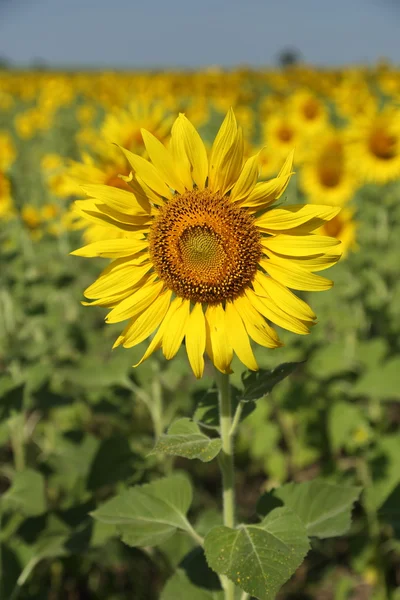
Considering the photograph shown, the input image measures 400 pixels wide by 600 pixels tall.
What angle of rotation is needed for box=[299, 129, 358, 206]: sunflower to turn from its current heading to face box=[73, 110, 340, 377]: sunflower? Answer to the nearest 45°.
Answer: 0° — it already faces it

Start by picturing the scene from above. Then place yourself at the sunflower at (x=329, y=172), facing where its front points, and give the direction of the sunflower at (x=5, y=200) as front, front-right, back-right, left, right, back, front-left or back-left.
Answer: front-right

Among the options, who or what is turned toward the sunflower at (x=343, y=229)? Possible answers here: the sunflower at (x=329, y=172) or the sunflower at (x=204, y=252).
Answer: the sunflower at (x=329, y=172)

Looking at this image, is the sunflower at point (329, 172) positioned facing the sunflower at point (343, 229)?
yes

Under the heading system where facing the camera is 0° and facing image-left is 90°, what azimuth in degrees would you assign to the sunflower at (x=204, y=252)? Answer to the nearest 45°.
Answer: approximately 0°

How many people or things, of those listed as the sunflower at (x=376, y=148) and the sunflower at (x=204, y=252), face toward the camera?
2

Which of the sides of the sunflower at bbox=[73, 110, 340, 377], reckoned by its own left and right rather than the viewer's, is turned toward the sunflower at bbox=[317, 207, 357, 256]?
back
